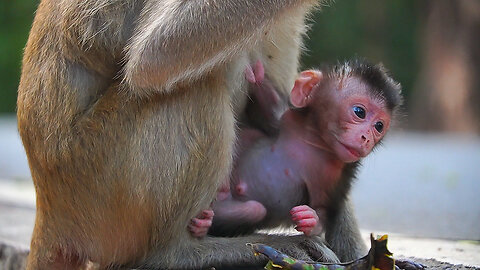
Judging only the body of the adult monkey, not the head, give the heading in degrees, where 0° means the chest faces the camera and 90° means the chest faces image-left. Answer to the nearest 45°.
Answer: approximately 270°
